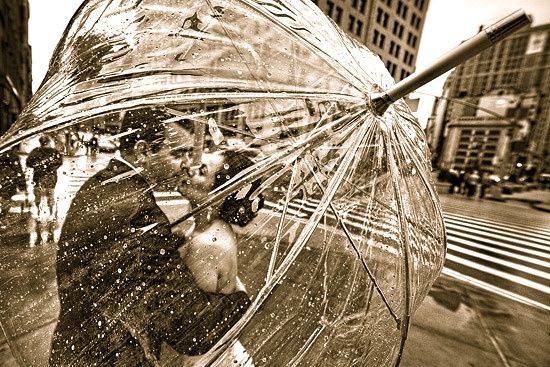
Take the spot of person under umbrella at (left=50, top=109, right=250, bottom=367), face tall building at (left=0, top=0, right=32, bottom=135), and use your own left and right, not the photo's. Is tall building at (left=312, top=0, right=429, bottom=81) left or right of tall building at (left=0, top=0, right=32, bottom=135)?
right

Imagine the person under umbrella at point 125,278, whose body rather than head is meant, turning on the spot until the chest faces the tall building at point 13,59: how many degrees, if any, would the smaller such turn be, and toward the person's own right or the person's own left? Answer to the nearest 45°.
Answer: approximately 90° to the person's own left

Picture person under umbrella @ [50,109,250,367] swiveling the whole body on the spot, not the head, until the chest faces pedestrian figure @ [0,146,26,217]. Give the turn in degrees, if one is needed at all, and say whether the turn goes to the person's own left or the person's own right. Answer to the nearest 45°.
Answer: approximately 135° to the person's own left

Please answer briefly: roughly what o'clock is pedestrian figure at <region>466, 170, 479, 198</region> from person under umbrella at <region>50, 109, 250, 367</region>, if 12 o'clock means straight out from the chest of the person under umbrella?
The pedestrian figure is roughly at 11 o'clock from the person under umbrella.

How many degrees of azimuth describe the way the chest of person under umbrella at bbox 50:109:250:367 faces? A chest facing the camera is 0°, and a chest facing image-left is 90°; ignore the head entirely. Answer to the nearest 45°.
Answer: approximately 270°

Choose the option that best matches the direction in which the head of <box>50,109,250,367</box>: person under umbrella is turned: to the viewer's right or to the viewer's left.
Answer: to the viewer's right

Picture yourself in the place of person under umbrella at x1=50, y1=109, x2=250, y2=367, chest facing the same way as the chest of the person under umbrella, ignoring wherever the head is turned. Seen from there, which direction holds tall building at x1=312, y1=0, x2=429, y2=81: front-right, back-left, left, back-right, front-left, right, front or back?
front-left
